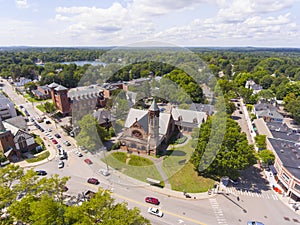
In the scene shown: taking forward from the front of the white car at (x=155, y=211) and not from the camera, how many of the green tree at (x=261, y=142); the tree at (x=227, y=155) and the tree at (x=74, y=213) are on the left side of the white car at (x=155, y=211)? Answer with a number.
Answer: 2

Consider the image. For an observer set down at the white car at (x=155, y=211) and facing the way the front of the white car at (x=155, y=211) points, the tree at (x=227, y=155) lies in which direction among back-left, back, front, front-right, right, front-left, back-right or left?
left

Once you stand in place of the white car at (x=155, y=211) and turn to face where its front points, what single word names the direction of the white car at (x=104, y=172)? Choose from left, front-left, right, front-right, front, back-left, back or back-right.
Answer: back

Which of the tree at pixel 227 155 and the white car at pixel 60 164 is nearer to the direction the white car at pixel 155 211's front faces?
the tree

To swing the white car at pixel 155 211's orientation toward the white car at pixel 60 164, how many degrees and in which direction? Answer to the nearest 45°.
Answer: approximately 180°

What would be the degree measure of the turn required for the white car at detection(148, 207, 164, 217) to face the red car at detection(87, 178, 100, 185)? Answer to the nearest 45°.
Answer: approximately 180°

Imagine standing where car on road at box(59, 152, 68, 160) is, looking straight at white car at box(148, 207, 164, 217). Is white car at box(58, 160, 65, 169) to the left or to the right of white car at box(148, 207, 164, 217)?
right
